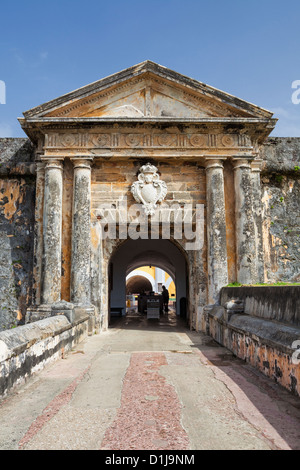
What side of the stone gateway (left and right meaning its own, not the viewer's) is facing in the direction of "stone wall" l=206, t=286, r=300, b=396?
front

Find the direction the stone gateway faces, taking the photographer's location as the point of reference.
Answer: facing the viewer

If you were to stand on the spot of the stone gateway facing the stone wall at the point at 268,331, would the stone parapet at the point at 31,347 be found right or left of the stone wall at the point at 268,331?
right

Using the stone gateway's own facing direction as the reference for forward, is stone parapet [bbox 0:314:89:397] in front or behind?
in front
